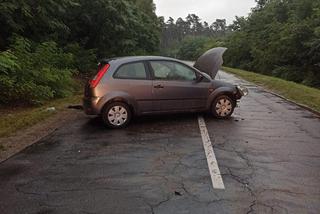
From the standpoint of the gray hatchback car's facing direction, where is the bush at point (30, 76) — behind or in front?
behind

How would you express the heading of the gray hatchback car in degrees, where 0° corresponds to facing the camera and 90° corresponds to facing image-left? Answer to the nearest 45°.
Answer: approximately 270°
